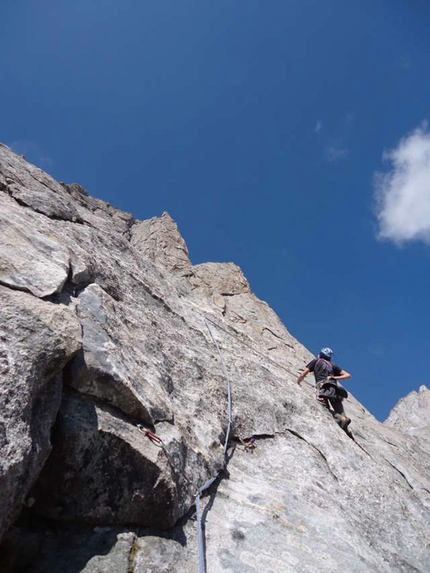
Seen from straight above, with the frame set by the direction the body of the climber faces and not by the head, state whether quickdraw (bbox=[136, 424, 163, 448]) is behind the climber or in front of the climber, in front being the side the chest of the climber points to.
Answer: behind

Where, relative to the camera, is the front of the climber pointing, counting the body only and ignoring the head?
away from the camera
